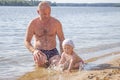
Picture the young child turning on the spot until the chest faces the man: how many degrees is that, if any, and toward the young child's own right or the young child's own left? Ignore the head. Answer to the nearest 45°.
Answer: approximately 90° to the young child's own right

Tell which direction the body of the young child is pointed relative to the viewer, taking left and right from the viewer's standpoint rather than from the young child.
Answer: facing the viewer and to the left of the viewer

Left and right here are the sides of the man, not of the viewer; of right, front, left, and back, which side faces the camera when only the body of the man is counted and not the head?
front

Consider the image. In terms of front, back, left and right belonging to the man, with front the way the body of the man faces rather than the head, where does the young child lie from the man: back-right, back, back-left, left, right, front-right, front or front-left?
front-left

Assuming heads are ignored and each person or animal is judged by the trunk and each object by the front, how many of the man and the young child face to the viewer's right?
0
